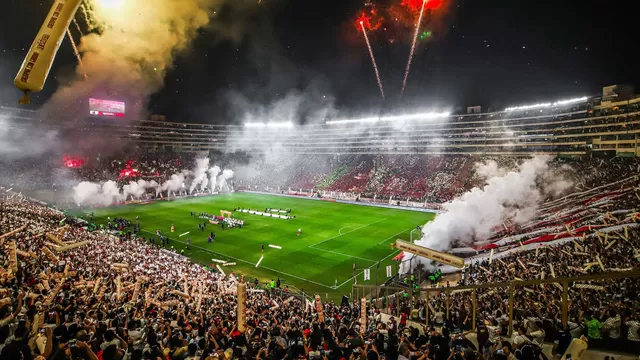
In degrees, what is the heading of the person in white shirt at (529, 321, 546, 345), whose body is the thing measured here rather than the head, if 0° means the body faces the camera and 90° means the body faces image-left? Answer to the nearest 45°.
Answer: approximately 180°
